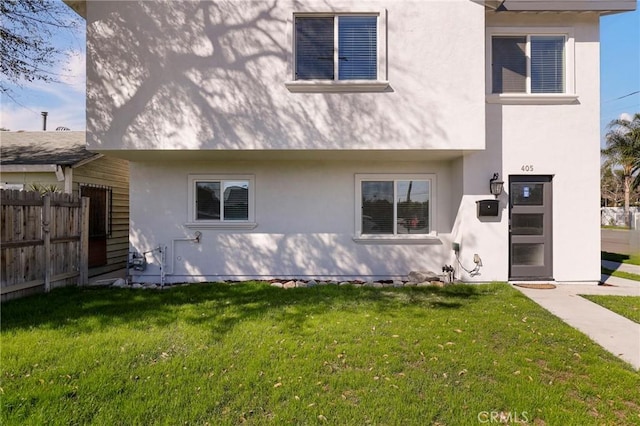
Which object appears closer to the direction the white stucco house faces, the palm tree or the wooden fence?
the wooden fence

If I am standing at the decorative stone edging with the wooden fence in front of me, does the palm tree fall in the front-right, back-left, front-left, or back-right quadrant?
back-right

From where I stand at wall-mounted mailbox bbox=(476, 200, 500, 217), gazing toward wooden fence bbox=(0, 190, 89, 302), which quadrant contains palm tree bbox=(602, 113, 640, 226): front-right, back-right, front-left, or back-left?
back-right

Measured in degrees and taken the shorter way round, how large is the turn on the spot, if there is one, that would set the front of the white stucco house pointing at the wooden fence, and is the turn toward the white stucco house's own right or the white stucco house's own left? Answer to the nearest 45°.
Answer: approximately 90° to the white stucco house's own right

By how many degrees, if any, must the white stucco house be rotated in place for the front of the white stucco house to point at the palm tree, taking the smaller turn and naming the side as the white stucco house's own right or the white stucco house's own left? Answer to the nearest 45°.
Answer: approximately 135° to the white stucco house's own left

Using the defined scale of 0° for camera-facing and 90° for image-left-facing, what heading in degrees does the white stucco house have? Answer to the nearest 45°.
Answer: approximately 0°
